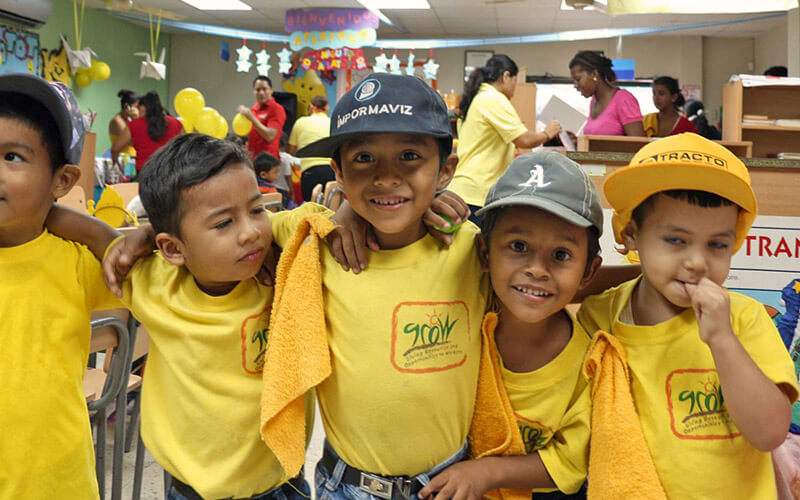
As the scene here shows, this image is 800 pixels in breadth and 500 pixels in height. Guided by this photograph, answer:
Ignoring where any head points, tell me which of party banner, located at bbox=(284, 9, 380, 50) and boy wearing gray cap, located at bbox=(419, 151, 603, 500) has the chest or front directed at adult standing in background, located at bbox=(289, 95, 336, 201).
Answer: the party banner

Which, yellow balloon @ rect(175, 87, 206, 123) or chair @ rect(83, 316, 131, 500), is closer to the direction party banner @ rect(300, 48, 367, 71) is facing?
the chair

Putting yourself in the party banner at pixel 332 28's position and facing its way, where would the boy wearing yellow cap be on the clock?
The boy wearing yellow cap is roughly at 12 o'clock from the party banner.

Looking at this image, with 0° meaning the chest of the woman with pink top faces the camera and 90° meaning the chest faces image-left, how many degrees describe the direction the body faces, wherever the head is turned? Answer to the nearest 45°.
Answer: approximately 45°

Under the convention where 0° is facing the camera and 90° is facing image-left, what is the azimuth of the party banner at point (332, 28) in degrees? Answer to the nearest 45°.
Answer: approximately 0°

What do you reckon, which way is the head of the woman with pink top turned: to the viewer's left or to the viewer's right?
to the viewer's left

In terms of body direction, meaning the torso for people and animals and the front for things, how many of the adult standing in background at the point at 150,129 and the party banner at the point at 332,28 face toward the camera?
1

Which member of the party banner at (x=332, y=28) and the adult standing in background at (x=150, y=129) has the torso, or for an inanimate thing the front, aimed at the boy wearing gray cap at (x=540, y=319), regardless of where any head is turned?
the party banner

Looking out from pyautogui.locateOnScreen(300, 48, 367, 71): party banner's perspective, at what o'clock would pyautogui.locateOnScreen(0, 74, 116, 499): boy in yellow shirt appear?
The boy in yellow shirt is roughly at 12 o'clock from the party banner.

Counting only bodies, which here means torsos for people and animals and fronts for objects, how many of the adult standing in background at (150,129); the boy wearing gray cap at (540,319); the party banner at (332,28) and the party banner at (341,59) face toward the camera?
3
